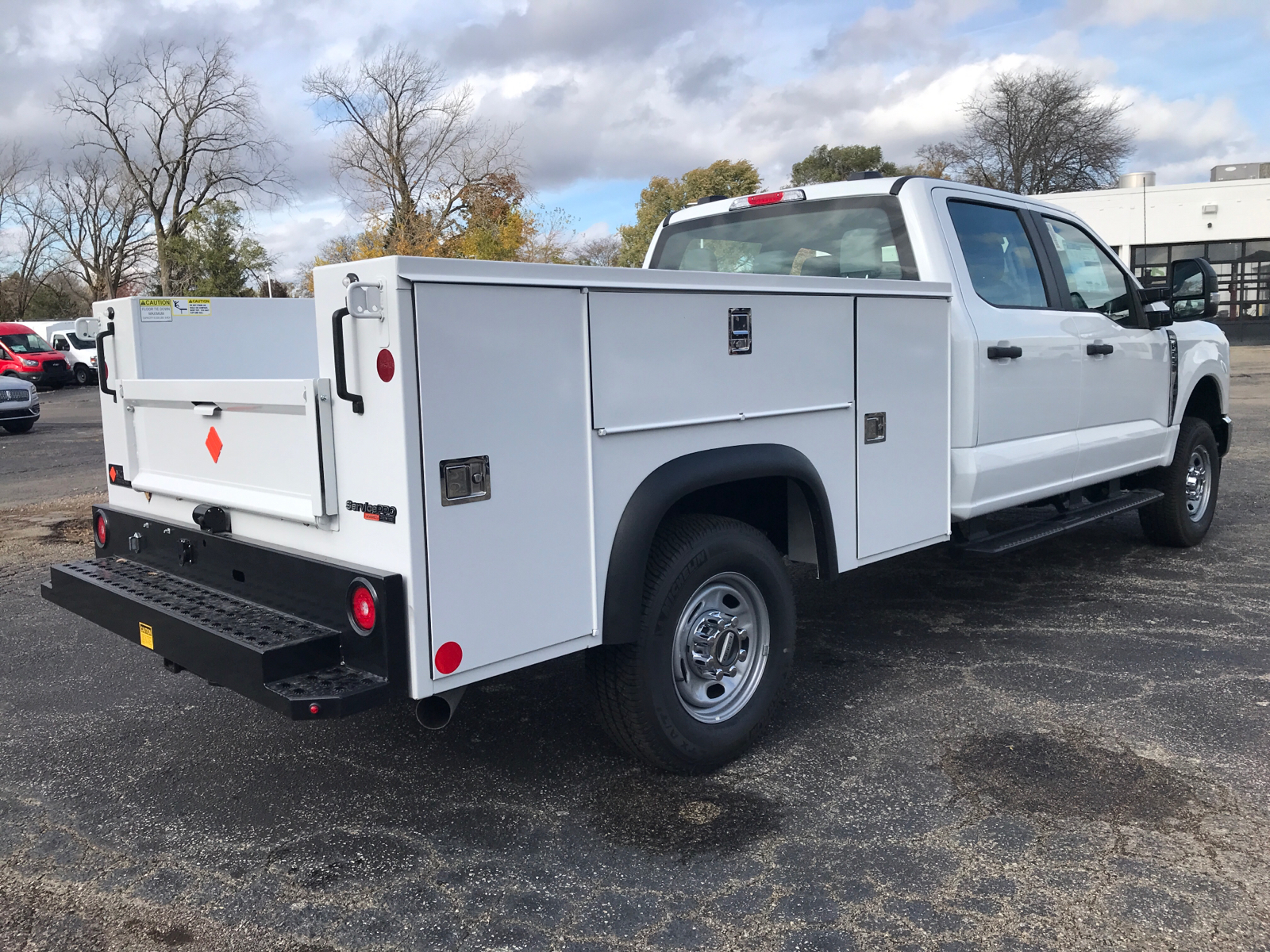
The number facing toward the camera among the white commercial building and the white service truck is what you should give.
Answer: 1

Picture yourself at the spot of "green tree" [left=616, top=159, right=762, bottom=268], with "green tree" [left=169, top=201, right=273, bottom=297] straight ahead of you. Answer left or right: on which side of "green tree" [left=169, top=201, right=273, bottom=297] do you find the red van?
left

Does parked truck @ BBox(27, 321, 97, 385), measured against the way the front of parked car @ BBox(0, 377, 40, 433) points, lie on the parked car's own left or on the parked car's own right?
on the parked car's own left

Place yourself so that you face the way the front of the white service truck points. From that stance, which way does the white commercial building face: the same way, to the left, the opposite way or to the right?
the opposite way

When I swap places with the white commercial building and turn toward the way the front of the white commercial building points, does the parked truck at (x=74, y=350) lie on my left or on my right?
on my right

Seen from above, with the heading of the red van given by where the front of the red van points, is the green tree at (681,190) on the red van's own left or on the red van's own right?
on the red van's own left

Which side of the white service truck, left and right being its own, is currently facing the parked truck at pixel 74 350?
left

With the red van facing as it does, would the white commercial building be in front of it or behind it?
in front

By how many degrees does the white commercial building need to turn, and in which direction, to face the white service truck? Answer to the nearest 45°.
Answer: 0° — it already faces it
